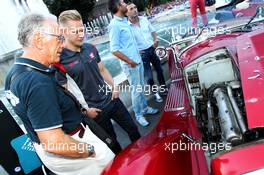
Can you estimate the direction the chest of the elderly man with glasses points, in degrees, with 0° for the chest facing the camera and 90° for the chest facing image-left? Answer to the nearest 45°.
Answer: approximately 270°

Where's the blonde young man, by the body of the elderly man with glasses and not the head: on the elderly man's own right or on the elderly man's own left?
on the elderly man's own left

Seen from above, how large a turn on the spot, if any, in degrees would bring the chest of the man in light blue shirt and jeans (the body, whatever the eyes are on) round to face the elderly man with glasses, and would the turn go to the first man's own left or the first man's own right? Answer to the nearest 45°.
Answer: approximately 90° to the first man's own right

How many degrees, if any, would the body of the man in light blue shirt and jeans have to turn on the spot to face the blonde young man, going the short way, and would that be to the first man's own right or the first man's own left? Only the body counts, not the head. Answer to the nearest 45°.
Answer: approximately 90° to the first man's own right

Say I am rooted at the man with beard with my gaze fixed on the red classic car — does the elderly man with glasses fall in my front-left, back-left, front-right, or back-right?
front-right

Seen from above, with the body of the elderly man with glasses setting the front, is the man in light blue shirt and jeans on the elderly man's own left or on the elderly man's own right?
on the elderly man's own left

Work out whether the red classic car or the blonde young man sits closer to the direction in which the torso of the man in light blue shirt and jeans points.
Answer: the red classic car

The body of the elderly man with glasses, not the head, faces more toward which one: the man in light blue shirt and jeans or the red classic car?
the red classic car

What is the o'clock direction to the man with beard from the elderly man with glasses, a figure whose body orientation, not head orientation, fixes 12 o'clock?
The man with beard is roughly at 10 o'clock from the elderly man with glasses.

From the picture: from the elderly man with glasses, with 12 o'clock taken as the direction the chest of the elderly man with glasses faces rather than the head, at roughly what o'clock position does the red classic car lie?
The red classic car is roughly at 12 o'clock from the elderly man with glasses.

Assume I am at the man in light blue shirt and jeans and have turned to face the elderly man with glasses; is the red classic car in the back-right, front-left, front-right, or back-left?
front-left

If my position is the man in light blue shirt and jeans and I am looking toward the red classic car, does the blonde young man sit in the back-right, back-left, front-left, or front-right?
front-right

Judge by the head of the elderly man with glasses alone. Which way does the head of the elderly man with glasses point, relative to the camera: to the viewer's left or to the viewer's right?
to the viewer's right
